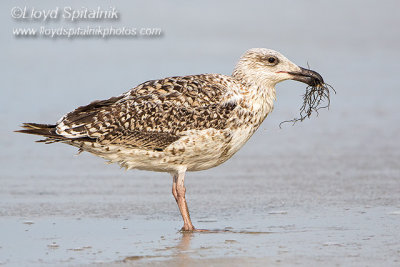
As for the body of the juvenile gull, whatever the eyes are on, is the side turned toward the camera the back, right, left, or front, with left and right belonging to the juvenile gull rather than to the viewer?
right
